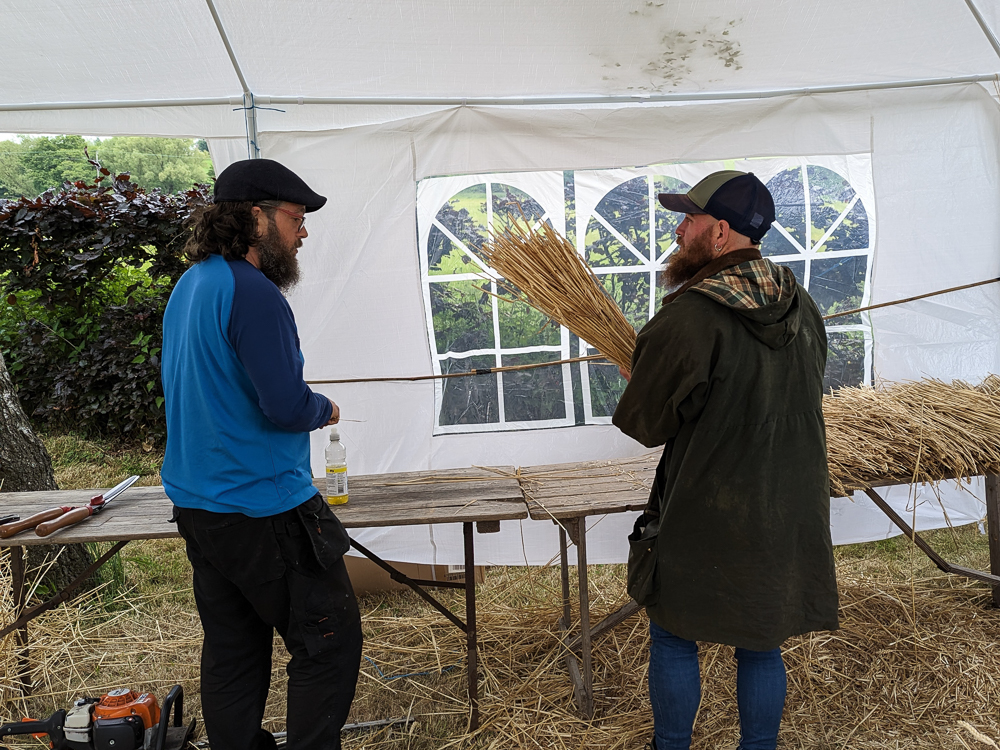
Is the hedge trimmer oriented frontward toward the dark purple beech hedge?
no

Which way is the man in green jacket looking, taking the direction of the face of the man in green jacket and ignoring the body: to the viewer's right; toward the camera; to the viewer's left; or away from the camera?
to the viewer's left

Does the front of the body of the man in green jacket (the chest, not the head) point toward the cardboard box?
yes

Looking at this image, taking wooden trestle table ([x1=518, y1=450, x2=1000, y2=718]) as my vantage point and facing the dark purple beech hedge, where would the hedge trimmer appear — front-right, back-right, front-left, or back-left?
front-left

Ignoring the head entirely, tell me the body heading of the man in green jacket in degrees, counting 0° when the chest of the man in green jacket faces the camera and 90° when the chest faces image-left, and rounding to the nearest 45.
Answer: approximately 135°

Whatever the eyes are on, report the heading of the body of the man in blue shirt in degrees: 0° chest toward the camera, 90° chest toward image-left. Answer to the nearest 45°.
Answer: approximately 225°

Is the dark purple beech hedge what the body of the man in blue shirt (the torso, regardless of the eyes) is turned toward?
no

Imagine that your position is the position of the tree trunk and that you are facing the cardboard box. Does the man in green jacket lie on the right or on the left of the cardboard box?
right

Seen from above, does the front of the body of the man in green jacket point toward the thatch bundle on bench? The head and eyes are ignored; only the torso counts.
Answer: no

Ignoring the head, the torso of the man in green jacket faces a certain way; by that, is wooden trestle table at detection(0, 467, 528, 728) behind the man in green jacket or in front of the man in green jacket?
in front
